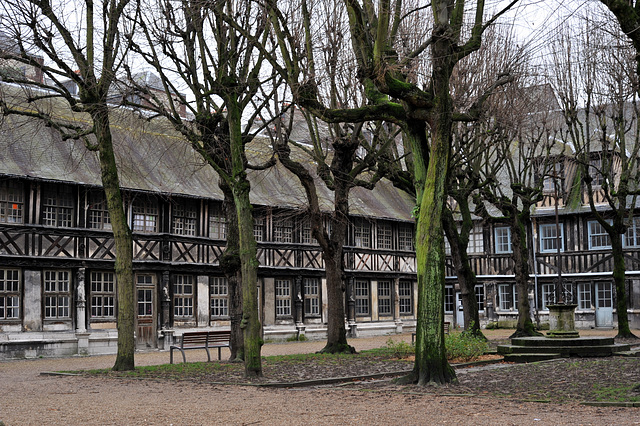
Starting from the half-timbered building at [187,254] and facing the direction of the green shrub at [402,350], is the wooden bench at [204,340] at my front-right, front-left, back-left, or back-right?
front-right

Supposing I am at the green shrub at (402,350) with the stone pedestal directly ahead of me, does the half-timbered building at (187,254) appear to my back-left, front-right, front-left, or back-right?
back-left

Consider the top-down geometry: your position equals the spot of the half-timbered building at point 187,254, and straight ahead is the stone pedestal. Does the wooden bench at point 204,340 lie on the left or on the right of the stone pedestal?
right
